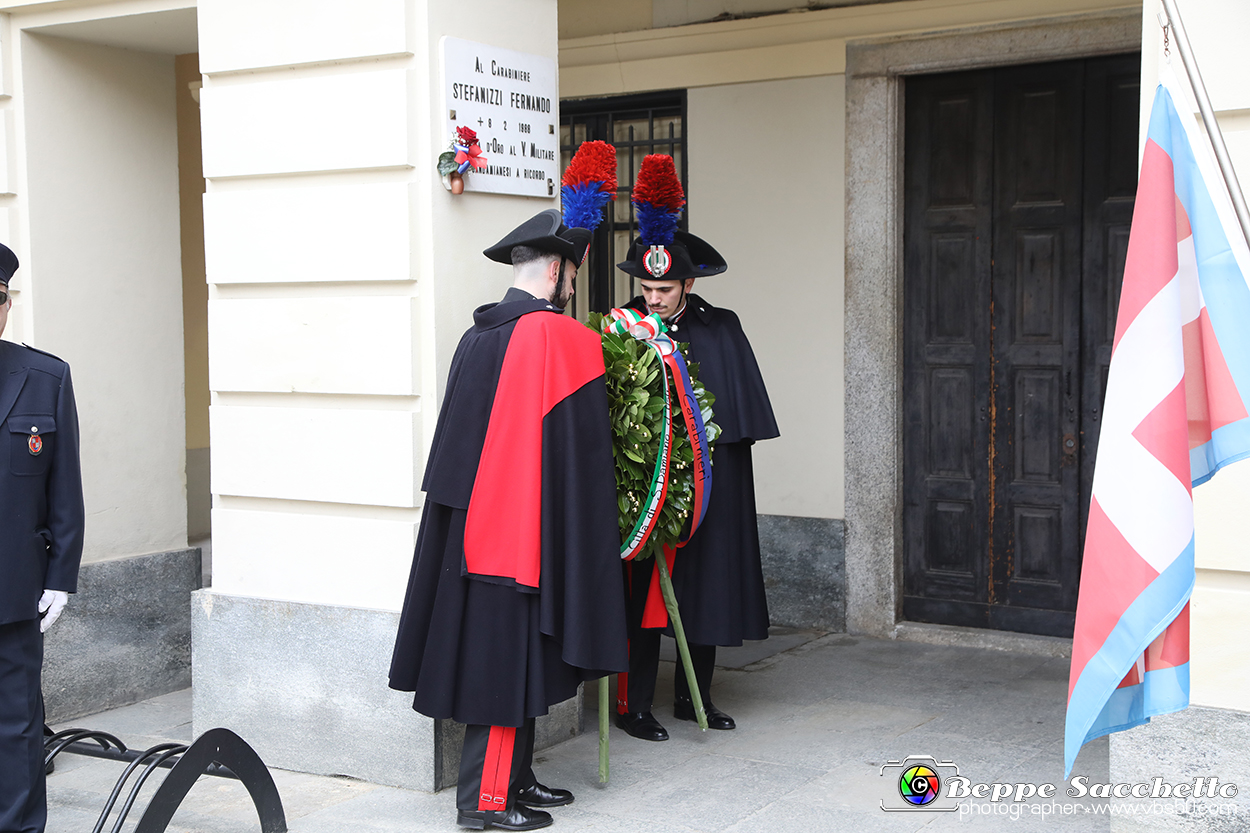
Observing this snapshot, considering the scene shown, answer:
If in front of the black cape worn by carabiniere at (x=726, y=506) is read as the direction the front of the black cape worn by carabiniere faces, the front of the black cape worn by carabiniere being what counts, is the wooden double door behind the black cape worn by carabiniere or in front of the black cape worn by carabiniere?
behind

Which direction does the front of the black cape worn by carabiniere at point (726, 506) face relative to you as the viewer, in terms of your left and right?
facing the viewer and to the left of the viewer

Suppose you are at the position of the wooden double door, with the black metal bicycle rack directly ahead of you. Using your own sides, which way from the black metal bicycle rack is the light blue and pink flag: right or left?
left

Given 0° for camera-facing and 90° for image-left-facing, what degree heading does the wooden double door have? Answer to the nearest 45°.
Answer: approximately 0°

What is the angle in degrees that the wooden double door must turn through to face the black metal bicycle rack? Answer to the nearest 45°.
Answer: approximately 45° to its right

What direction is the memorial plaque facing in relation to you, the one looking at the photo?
facing the viewer and to the right of the viewer

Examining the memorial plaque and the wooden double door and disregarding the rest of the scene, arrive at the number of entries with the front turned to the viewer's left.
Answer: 0

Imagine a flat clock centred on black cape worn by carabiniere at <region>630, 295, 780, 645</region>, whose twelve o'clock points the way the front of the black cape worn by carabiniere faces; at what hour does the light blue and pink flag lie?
The light blue and pink flag is roughly at 10 o'clock from the black cape worn by carabiniere.

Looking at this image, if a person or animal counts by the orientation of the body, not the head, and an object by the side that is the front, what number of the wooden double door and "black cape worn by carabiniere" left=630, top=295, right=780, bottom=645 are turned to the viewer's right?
0
